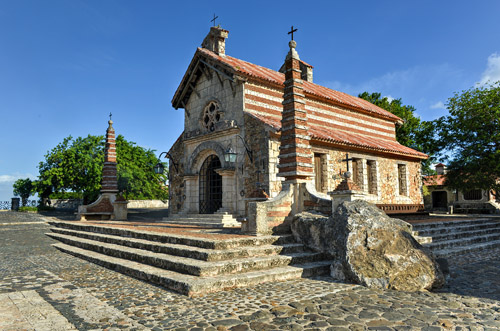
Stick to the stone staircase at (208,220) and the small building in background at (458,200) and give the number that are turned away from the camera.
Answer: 0

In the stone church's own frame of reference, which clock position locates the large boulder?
The large boulder is roughly at 10 o'clock from the stone church.

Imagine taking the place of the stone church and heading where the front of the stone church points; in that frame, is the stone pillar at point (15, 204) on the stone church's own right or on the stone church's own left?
on the stone church's own right

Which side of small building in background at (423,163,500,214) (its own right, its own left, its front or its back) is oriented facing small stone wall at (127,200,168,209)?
right

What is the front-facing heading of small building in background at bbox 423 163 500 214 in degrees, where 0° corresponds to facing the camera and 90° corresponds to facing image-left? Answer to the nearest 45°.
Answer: approximately 0°

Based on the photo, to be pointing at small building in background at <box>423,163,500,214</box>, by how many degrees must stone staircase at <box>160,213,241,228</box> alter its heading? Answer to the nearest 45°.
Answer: approximately 180°

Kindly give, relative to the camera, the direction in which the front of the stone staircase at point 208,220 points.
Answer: facing the viewer and to the left of the viewer

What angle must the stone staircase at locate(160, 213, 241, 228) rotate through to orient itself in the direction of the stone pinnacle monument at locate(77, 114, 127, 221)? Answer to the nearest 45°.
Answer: approximately 90° to its right

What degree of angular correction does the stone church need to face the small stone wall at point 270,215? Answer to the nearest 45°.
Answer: approximately 45° to its left

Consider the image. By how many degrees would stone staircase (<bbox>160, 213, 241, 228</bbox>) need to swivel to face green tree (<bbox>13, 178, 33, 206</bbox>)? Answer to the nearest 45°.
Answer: approximately 90° to its right

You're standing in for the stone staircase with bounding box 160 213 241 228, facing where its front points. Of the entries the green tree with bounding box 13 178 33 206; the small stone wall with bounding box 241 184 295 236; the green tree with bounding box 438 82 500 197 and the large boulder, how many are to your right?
1

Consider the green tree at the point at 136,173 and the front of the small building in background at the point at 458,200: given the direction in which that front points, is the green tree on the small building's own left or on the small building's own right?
on the small building's own right
